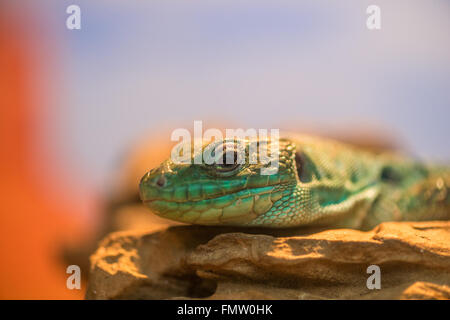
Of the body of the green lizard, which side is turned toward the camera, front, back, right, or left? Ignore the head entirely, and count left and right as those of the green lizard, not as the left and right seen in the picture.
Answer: left
